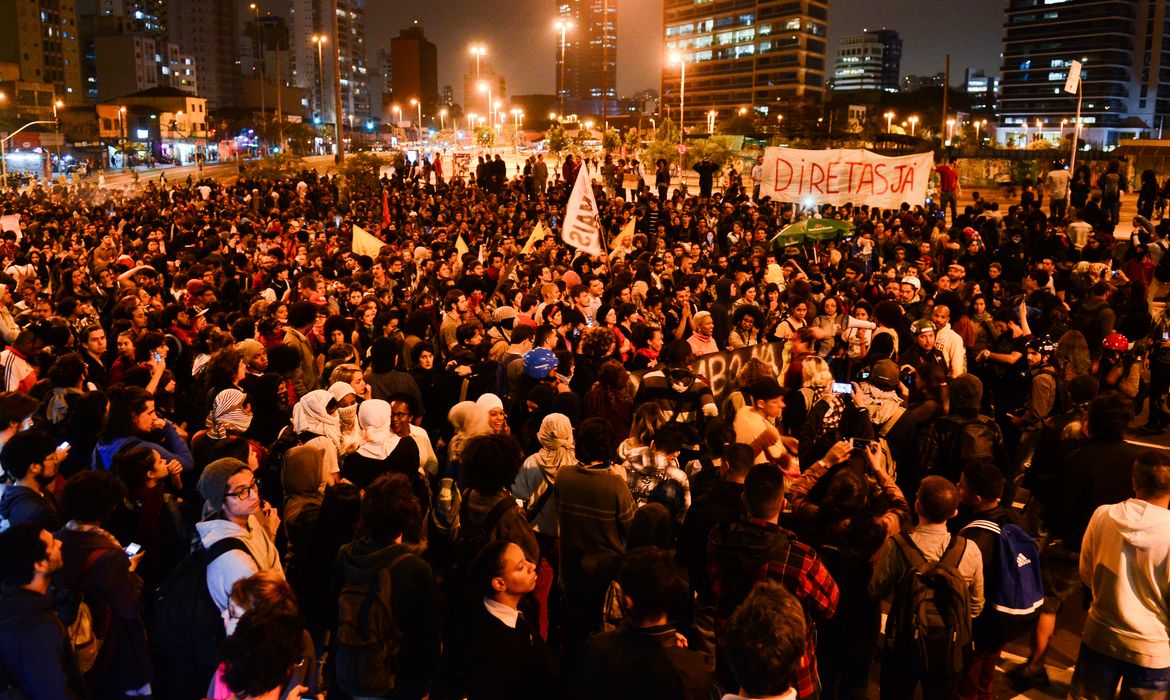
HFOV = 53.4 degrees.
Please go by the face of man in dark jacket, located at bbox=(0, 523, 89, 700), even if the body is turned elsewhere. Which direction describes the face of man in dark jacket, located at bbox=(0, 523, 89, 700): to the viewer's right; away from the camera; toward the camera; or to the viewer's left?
to the viewer's right

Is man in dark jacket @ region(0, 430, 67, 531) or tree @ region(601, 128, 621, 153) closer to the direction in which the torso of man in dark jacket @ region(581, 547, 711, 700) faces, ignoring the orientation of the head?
the tree

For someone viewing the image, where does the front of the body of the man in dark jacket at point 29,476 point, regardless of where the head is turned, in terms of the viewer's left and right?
facing to the right of the viewer

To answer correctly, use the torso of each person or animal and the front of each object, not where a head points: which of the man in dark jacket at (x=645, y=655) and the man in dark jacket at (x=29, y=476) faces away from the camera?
the man in dark jacket at (x=645, y=655)

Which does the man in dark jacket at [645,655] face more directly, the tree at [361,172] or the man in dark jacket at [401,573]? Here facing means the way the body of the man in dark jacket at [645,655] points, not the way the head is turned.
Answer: the tree

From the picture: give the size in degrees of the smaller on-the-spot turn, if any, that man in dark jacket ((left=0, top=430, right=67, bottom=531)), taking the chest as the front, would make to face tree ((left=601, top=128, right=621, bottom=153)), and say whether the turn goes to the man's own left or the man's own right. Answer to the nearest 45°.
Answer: approximately 45° to the man's own left

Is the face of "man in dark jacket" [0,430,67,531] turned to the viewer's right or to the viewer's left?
to the viewer's right

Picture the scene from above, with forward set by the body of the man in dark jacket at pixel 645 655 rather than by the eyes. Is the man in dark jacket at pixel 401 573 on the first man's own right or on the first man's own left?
on the first man's own left

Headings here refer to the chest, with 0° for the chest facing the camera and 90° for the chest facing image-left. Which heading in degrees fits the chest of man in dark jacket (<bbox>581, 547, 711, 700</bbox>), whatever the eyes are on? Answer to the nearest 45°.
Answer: approximately 180°

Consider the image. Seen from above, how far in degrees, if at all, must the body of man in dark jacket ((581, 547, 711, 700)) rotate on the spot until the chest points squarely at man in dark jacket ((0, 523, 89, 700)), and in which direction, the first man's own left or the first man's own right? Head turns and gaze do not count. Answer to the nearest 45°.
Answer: approximately 90° to the first man's own left

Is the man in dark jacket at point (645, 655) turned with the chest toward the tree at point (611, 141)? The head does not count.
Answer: yes

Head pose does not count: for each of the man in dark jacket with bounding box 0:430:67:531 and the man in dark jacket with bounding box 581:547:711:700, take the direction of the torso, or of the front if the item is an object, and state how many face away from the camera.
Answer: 1

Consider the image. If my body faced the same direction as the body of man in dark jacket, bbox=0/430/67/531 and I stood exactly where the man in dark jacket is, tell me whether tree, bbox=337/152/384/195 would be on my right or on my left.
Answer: on my left
